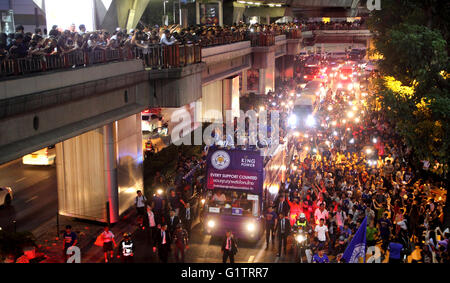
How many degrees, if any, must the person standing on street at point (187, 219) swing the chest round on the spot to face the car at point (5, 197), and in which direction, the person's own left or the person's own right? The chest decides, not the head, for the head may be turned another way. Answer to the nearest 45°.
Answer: approximately 135° to the person's own right

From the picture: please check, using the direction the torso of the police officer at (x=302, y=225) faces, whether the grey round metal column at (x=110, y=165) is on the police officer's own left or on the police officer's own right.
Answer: on the police officer's own right

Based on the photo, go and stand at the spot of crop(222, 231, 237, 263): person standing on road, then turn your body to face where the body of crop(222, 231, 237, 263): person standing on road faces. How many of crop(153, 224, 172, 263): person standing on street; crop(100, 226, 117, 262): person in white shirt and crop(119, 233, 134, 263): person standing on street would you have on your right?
3

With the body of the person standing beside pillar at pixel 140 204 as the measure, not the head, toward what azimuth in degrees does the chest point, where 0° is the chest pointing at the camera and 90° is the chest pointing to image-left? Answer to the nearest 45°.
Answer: approximately 0°

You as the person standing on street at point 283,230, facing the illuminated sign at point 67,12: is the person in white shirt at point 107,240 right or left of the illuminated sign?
left

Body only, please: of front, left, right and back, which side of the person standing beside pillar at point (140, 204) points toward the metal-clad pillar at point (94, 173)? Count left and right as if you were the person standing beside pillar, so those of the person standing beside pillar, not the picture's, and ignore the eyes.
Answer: right

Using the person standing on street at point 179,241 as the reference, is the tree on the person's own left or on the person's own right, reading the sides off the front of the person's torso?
on the person's own left

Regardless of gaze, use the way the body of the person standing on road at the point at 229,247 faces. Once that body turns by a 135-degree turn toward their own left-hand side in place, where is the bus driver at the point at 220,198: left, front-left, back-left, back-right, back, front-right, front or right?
front-left
